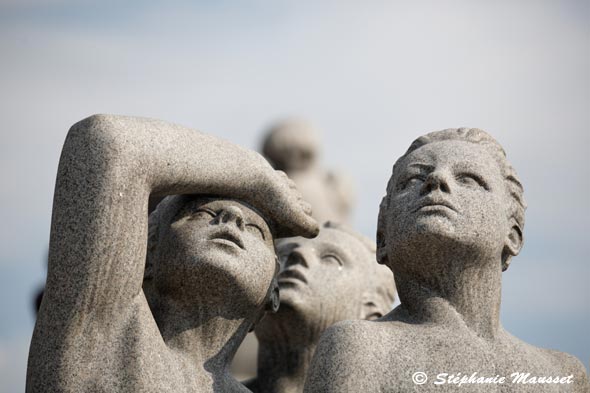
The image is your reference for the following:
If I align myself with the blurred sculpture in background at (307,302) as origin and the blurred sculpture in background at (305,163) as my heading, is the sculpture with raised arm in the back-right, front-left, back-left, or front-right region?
back-left

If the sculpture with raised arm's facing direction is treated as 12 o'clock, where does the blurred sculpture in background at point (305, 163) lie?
The blurred sculpture in background is roughly at 8 o'clock from the sculpture with raised arm.

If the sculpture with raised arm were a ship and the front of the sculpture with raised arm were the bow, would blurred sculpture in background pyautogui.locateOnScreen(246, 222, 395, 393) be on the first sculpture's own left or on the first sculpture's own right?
on the first sculpture's own left

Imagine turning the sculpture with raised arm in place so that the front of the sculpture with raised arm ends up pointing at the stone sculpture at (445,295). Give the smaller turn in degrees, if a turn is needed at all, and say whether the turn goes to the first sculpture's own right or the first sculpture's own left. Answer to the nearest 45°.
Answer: approximately 45° to the first sculpture's own left

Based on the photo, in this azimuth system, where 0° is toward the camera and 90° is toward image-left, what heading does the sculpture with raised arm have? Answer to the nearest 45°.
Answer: approximately 315°
